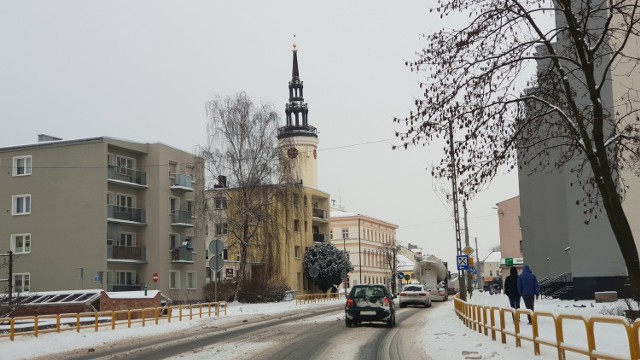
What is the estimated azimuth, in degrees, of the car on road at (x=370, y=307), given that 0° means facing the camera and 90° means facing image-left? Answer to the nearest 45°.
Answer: approximately 180°

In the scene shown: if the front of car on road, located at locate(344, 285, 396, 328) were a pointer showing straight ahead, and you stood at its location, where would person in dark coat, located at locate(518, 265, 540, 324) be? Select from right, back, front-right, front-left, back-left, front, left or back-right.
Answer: back-right

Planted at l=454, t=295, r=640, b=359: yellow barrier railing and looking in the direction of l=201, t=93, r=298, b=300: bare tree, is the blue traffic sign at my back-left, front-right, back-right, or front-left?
front-right

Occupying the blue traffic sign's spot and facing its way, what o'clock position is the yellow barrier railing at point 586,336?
The yellow barrier railing is roughly at 12 o'clock from the blue traffic sign.

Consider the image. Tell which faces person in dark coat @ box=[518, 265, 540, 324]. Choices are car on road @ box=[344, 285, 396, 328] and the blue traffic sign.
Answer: the blue traffic sign

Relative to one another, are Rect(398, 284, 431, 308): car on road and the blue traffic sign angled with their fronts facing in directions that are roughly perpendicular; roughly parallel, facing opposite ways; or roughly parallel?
roughly parallel, facing opposite ways

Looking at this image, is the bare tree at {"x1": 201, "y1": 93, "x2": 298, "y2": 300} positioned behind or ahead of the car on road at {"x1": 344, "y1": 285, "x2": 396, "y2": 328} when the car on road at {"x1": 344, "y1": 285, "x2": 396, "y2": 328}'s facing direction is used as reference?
ahead

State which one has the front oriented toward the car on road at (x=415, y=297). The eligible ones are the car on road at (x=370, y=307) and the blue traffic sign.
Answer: the car on road at (x=370, y=307)

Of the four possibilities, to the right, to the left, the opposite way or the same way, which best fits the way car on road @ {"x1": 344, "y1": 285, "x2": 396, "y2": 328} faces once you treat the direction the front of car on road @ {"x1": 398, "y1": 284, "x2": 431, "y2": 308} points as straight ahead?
the same way

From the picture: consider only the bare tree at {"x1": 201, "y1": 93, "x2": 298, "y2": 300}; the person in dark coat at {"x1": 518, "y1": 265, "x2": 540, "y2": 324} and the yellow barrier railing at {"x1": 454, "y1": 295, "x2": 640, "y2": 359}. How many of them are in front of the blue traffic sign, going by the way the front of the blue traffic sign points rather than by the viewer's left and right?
2

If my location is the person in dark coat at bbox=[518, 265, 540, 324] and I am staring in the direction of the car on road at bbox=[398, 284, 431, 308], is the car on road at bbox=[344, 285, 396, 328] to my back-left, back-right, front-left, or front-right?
front-left

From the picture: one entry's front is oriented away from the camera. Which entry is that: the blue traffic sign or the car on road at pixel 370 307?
the car on road

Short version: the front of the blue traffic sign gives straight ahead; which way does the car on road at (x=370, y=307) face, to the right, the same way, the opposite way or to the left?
the opposite way

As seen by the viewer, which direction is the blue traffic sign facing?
toward the camera

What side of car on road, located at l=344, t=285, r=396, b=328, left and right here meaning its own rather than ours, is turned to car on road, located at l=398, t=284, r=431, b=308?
front

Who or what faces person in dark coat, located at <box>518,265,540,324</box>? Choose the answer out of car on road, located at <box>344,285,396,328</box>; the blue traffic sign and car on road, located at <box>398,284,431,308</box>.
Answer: the blue traffic sign
